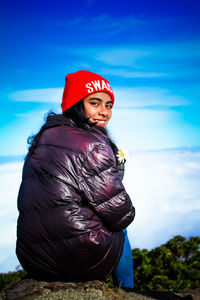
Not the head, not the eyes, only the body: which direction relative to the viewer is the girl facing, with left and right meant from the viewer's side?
facing away from the viewer and to the right of the viewer
